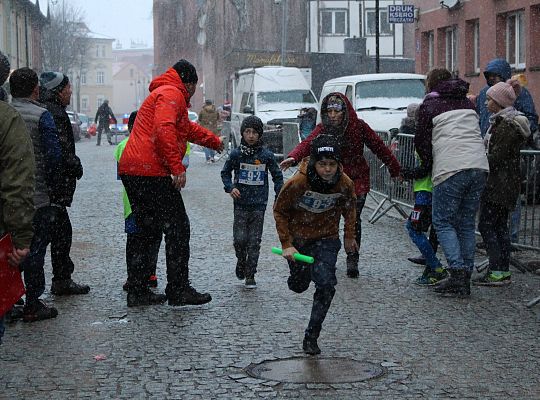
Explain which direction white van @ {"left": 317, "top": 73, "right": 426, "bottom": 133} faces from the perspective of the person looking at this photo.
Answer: facing the viewer and to the right of the viewer

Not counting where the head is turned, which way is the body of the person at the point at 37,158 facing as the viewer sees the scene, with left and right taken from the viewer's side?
facing away from the viewer and to the right of the viewer

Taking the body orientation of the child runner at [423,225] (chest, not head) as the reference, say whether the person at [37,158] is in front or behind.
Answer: in front

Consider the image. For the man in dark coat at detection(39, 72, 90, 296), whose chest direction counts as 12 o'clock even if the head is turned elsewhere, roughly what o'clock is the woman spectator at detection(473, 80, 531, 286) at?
The woman spectator is roughly at 12 o'clock from the man in dark coat.

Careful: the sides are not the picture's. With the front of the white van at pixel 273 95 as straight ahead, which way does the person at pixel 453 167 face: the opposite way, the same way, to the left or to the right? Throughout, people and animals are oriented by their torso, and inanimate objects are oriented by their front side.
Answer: the opposite way

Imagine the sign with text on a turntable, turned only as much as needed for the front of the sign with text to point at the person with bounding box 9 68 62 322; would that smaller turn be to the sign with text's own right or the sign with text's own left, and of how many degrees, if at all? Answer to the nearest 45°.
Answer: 0° — it already faces them

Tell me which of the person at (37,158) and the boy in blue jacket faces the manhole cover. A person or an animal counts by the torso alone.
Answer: the boy in blue jacket

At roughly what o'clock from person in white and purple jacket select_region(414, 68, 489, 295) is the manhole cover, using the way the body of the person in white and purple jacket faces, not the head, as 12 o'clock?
The manhole cover is roughly at 8 o'clock from the person in white and purple jacket.

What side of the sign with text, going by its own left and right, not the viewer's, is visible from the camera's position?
front

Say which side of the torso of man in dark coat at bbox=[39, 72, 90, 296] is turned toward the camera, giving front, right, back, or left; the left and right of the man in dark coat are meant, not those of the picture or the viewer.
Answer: right

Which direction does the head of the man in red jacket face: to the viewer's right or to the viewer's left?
to the viewer's right

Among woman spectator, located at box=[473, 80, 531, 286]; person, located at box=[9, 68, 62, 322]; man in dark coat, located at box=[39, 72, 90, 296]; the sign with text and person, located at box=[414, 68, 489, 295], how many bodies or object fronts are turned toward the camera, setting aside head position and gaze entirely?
1

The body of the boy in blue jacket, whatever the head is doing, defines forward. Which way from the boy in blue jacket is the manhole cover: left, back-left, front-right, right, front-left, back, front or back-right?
front

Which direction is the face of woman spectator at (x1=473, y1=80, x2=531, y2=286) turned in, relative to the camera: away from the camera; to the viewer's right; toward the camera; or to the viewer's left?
to the viewer's left

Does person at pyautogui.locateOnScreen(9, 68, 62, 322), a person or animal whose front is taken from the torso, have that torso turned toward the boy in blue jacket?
yes

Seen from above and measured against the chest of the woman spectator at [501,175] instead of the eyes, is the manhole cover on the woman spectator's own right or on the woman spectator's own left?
on the woman spectator's own left

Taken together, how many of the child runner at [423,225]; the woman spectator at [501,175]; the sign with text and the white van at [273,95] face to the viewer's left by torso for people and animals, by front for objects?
2

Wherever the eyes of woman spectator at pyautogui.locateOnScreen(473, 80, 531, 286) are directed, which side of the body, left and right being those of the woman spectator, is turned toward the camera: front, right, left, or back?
left
